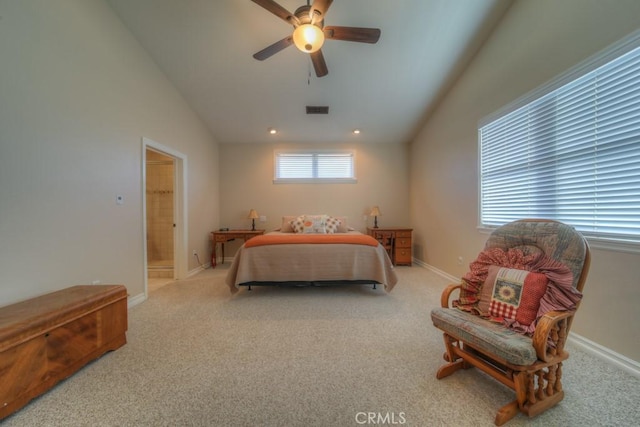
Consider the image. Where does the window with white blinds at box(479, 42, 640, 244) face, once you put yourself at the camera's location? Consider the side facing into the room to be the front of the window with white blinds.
facing the viewer and to the left of the viewer

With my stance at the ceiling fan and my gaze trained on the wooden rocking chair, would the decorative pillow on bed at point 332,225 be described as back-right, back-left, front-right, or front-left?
back-left

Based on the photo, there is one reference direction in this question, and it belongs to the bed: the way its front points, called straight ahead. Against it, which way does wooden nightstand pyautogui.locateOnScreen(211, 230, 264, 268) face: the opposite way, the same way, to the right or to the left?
the same way

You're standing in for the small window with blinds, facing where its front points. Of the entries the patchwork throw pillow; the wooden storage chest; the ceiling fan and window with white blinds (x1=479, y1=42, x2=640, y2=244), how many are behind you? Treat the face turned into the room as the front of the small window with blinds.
0

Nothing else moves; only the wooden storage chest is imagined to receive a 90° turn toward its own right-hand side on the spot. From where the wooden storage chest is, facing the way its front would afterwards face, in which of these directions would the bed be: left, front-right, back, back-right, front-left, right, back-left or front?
back-left

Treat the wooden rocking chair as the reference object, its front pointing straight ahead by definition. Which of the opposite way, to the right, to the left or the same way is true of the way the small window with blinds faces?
to the left

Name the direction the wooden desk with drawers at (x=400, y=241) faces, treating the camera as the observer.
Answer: facing the viewer

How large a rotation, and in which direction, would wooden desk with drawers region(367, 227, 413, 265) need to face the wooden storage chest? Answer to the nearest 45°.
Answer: approximately 45° to its right

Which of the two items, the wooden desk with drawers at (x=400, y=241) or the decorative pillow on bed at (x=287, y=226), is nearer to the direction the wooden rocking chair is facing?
the decorative pillow on bed

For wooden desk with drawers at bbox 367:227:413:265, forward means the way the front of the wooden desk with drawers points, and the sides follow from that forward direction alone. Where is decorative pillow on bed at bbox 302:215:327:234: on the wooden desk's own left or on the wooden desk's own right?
on the wooden desk's own right

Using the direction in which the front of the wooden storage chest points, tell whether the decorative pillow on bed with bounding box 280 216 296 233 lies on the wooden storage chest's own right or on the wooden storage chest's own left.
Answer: on the wooden storage chest's own left

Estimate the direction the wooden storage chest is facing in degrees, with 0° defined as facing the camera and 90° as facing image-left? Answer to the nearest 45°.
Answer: approximately 315°

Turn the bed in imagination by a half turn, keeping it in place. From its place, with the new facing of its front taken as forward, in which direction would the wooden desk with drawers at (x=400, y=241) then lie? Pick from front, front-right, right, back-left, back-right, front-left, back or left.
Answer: front-right

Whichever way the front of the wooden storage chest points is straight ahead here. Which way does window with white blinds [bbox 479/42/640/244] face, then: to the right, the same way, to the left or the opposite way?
the opposite way

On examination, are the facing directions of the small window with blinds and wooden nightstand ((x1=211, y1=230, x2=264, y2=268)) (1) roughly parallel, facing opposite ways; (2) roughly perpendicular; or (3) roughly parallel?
roughly parallel

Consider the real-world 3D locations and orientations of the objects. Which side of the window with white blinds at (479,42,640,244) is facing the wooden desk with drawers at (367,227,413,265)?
right

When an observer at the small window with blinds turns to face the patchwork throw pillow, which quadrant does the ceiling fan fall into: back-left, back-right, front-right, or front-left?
front-right

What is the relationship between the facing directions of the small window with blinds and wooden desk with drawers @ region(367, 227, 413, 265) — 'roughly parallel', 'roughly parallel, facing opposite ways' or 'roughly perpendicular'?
roughly parallel

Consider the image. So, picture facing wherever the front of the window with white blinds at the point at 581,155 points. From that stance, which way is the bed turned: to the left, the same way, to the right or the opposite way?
to the left
